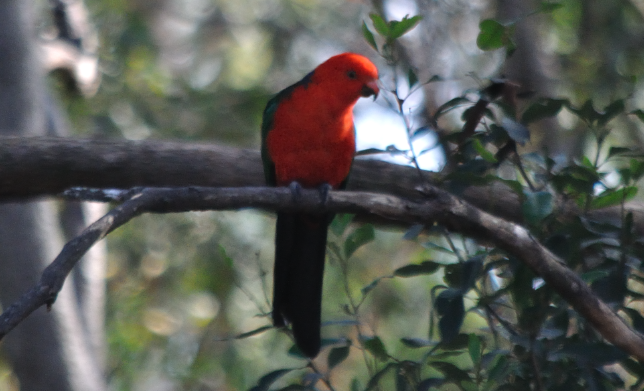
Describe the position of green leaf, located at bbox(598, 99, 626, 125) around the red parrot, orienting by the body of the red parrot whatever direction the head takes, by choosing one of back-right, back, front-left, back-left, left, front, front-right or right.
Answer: left

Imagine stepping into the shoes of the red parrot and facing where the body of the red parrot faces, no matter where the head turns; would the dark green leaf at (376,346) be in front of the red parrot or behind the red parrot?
in front

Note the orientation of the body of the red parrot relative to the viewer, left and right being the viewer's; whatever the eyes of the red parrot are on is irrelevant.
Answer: facing the viewer and to the right of the viewer

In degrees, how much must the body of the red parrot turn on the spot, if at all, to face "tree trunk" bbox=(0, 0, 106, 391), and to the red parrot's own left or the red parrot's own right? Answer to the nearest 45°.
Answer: approximately 135° to the red parrot's own right

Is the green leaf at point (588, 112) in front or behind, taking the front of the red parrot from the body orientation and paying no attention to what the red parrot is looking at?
in front

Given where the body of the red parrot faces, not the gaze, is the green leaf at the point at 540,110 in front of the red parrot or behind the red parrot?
in front
